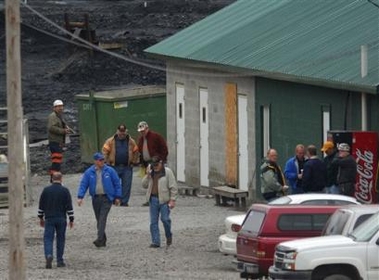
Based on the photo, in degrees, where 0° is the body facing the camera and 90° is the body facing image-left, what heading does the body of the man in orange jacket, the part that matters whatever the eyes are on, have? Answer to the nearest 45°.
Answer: approximately 0°

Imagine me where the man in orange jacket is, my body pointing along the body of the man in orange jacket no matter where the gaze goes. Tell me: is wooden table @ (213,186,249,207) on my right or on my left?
on my left

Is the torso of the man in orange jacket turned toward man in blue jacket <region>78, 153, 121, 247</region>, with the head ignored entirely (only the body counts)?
yes

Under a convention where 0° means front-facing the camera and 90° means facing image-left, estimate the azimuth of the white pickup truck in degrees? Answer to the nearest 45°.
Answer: approximately 45°

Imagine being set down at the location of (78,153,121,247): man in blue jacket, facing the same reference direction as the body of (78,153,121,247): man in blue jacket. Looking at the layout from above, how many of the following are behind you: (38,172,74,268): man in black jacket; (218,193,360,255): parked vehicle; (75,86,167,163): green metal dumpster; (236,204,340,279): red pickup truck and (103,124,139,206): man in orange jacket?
2

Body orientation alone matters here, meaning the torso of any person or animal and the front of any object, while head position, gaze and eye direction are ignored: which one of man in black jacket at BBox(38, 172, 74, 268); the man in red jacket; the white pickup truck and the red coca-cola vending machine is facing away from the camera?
the man in black jacket

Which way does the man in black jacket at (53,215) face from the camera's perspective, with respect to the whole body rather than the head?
away from the camera

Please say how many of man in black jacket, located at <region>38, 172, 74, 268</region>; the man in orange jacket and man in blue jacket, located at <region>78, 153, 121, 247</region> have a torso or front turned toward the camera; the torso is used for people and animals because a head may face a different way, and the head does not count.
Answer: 2

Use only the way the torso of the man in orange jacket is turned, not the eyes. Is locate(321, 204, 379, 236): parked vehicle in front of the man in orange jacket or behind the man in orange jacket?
in front
